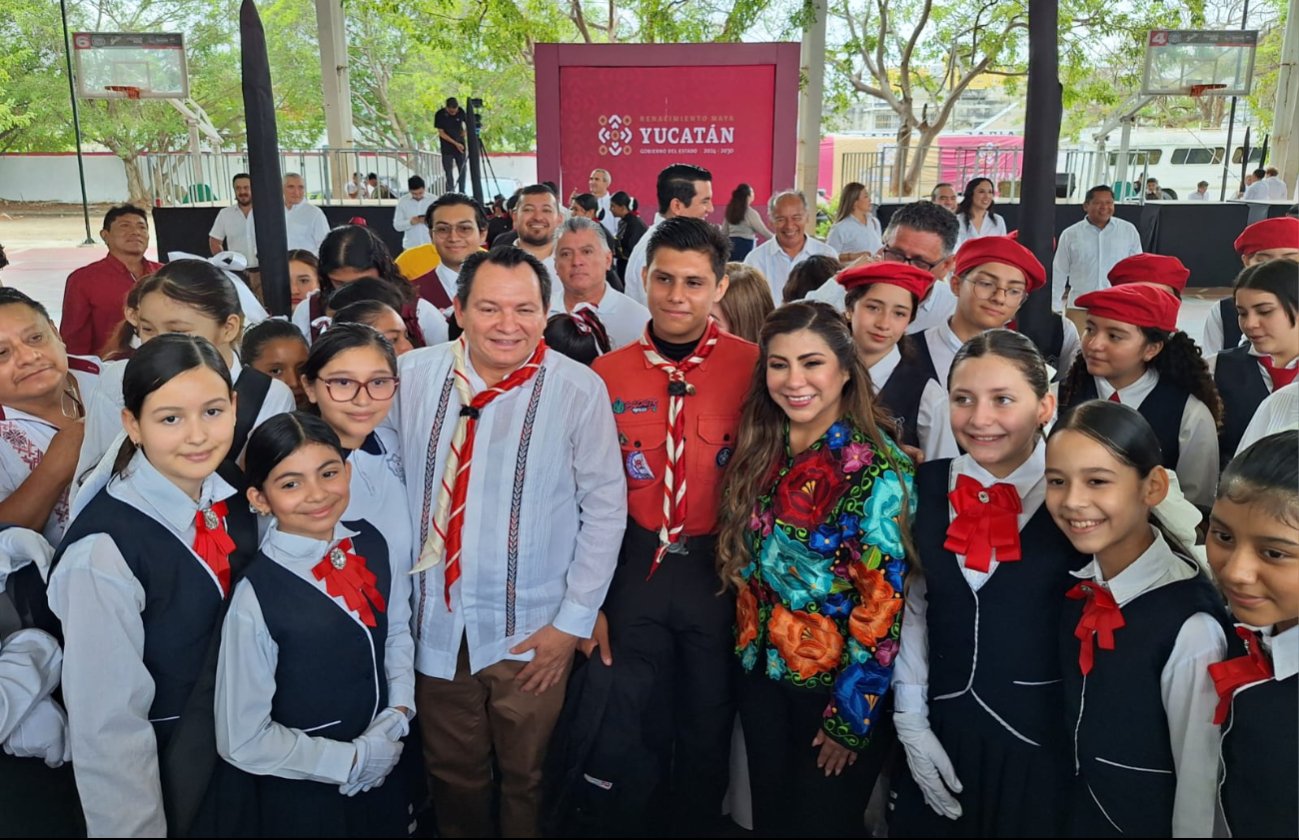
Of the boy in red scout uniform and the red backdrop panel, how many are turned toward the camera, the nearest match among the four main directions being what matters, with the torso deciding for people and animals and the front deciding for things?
2

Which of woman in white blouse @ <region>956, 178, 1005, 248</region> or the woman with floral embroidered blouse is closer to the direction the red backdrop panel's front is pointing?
the woman with floral embroidered blouse

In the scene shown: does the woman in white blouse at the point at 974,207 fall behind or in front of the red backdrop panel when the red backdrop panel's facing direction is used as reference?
in front

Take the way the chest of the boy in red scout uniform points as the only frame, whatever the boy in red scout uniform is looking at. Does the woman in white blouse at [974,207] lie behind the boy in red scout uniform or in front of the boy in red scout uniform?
behind

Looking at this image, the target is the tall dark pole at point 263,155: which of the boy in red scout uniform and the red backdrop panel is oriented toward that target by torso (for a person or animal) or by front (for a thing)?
the red backdrop panel

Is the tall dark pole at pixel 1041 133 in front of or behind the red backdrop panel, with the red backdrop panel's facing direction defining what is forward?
in front

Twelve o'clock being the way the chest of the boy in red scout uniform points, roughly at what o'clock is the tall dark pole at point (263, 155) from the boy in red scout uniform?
The tall dark pole is roughly at 4 o'clock from the boy in red scout uniform.

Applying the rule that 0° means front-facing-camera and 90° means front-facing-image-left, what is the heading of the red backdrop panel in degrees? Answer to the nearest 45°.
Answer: approximately 0°

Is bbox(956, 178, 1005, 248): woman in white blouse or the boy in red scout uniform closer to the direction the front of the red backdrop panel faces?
the boy in red scout uniform

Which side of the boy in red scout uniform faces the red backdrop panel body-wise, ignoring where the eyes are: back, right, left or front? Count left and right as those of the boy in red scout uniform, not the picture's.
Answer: back

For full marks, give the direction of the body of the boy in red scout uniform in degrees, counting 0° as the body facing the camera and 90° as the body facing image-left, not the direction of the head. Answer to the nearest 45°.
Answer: approximately 0°
